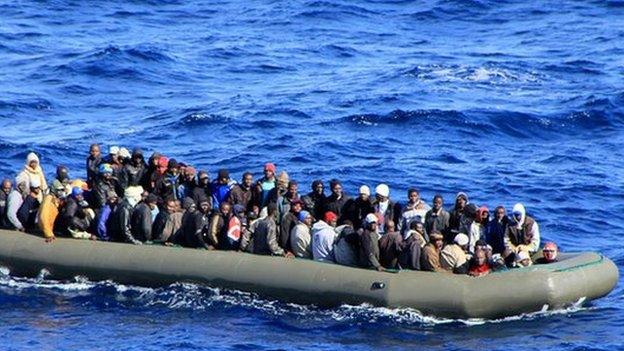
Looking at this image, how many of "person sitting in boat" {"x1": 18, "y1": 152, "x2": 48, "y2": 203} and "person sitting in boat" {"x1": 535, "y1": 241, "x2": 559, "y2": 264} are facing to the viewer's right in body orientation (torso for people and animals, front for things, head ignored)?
0

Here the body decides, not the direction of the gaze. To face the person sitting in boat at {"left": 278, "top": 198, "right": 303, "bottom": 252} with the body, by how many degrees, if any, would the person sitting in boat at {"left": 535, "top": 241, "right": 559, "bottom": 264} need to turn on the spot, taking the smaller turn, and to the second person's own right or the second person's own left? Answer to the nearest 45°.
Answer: approximately 45° to the second person's own right

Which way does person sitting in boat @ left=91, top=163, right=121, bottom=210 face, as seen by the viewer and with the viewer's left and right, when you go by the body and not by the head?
facing the viewer and to the right of the viewer

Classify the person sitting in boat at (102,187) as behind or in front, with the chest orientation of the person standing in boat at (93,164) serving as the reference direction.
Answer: in front

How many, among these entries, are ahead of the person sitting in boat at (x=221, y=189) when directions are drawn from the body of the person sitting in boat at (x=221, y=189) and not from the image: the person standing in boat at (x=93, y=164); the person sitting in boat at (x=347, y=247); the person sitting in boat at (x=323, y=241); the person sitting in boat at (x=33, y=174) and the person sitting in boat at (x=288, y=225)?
3

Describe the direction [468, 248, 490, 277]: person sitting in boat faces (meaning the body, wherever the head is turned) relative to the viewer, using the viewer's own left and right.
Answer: facing the viewer

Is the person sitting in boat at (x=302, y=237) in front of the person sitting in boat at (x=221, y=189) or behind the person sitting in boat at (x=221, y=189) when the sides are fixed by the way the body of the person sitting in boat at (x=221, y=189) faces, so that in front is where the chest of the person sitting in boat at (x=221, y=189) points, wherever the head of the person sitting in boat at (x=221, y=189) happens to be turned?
in front

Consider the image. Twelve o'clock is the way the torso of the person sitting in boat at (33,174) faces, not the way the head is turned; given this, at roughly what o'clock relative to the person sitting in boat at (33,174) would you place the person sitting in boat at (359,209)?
the person sitting in boat at (359,209) is roughly at 10 o'clock from the person sitting in boat at (33,174).
